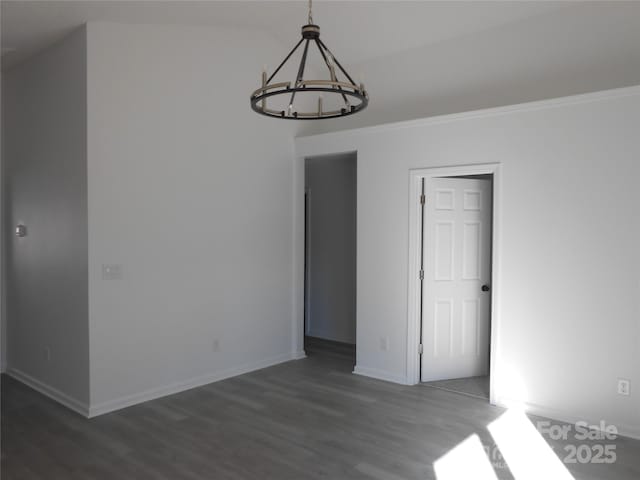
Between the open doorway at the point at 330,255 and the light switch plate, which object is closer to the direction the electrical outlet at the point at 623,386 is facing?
the light switch plate

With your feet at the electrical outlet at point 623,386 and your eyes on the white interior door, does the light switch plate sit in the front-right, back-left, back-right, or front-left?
front-left

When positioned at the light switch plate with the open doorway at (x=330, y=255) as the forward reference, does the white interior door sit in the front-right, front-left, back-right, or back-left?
front-right

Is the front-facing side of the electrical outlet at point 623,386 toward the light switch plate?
no

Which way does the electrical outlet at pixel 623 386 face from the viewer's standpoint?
toward the camera

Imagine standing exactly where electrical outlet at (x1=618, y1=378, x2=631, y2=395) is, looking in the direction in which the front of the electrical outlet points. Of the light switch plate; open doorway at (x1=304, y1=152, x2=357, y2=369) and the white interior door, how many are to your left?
0

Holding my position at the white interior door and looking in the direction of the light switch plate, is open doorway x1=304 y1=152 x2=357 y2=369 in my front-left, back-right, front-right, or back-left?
front-right

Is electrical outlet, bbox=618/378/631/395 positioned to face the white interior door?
no

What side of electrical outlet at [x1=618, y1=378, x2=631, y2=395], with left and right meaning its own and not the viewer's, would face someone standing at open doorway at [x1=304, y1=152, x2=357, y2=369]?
right
